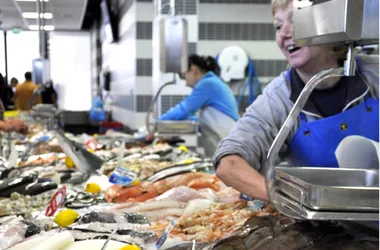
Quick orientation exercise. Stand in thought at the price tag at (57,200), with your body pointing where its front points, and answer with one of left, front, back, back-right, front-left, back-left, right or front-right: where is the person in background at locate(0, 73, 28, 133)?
back-right

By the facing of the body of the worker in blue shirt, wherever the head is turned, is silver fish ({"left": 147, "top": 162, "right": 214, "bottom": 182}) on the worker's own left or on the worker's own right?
on the worker's own left

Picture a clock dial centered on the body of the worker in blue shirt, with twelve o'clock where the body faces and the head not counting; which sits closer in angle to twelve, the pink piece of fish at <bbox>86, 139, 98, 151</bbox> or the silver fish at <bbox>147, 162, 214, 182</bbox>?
the pink piece of fish

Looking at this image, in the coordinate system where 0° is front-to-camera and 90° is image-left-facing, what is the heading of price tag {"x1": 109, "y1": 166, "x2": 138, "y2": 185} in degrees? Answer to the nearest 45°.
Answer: approximately 45°

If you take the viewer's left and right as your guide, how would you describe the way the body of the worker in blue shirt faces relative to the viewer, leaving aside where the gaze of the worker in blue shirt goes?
facing to the left of the viewer

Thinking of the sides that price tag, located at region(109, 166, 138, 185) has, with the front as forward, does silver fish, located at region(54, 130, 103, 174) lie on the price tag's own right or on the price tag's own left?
on the price tag's own right

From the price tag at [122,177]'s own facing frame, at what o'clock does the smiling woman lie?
The smiling woman is roughly at 9 o'clock from the price tag.

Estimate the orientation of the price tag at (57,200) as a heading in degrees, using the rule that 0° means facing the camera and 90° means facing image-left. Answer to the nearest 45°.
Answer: approximately 45°

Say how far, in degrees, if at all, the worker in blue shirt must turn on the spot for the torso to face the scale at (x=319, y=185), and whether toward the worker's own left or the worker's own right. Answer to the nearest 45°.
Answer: approximately 90° to the worker's own left

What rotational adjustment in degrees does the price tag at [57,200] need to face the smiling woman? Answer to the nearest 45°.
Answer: approximately 135° to its left
